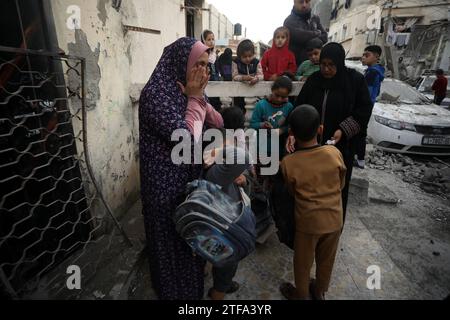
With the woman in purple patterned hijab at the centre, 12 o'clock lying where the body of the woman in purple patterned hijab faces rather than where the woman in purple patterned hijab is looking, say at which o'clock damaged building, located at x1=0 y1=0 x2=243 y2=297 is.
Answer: The damaged building is roughly at 7 o'clock from the woman in purple patterned hijab.

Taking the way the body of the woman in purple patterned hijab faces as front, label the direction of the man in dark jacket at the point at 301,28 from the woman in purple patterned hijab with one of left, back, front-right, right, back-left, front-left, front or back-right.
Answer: front-left

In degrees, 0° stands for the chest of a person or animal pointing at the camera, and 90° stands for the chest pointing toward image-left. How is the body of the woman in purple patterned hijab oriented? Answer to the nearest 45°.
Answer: approximately 270°

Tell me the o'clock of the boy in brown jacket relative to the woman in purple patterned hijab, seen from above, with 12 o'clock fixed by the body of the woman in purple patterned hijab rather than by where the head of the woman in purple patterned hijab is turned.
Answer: The boy in brown jacket is roughly at 12 o'clock from the woman in purple patterned hijab.

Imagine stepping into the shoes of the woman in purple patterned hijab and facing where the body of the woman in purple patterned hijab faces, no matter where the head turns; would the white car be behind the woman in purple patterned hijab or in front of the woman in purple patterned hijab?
in front

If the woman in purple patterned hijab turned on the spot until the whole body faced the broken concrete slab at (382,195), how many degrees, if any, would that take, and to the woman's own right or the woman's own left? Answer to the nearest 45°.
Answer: approximately 45° to the woman's own left

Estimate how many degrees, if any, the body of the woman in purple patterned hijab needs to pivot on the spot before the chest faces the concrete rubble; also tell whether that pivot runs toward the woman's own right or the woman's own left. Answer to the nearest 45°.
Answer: approximately 45° to the woman's own left

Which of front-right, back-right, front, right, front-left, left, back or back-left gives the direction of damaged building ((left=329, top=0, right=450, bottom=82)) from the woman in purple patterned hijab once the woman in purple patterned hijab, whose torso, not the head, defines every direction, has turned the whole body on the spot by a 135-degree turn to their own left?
right

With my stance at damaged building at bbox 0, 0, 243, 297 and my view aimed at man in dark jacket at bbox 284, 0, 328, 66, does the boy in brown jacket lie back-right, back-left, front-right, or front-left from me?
front-right
